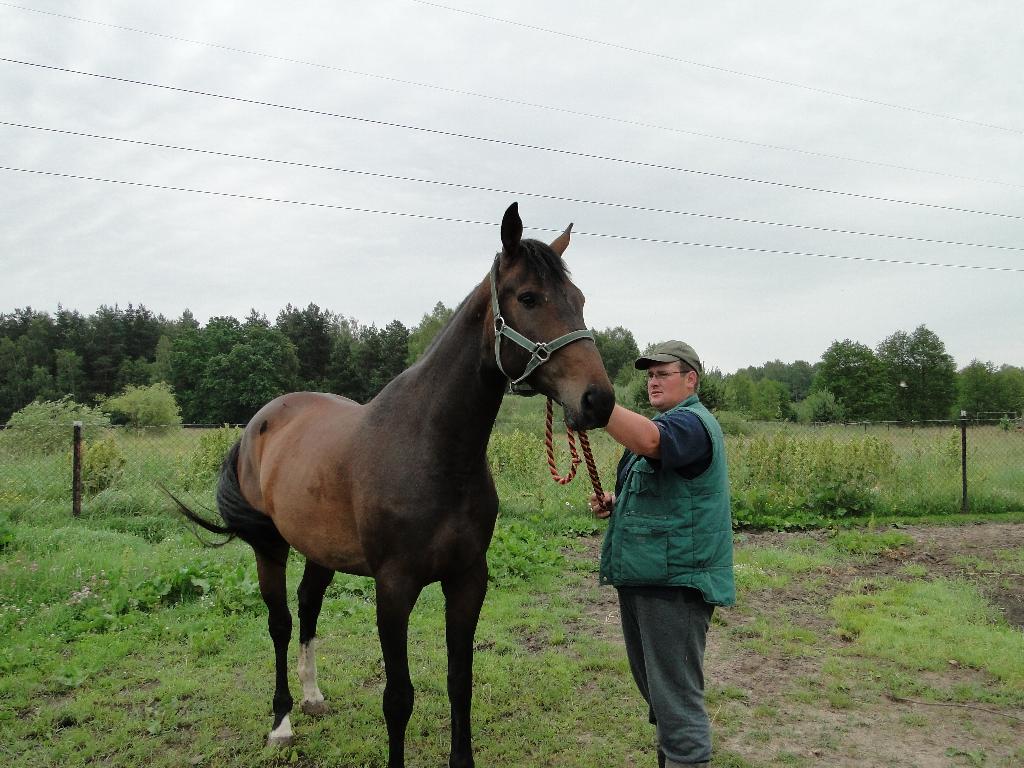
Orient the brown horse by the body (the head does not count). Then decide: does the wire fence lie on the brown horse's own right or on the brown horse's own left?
on the brown horse's own left

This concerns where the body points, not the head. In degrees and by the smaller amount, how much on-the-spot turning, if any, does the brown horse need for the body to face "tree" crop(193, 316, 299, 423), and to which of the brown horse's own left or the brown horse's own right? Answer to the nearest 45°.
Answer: approximately 135° to the brown horse's own left

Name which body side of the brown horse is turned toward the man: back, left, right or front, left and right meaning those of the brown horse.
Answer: front

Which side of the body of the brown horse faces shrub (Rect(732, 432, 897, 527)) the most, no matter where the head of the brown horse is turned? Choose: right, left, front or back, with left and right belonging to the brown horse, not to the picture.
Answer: left

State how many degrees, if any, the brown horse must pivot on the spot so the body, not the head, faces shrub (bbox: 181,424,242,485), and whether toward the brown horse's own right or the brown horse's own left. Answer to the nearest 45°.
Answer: approximately 135° to the brown horse's own left

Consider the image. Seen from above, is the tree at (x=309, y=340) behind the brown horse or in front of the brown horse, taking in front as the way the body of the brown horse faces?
behind

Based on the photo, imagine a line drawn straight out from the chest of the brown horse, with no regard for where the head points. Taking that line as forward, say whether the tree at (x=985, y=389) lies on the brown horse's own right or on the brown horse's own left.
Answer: on the brown horse's own left

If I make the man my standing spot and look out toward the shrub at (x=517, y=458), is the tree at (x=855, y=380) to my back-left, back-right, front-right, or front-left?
front-right

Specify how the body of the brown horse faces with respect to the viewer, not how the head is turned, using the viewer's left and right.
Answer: facing the viewer and to the right of the viewer

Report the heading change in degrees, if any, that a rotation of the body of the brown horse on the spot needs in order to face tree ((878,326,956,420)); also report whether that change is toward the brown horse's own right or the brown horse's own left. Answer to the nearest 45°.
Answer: approximately 90° to the brown horse's own left

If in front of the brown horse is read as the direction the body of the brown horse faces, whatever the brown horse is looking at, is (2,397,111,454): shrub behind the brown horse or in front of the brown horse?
behind

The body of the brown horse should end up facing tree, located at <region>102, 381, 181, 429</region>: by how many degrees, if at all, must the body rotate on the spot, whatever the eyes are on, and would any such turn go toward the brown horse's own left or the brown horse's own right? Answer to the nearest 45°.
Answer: approximately 135° to the brown horse's own left
